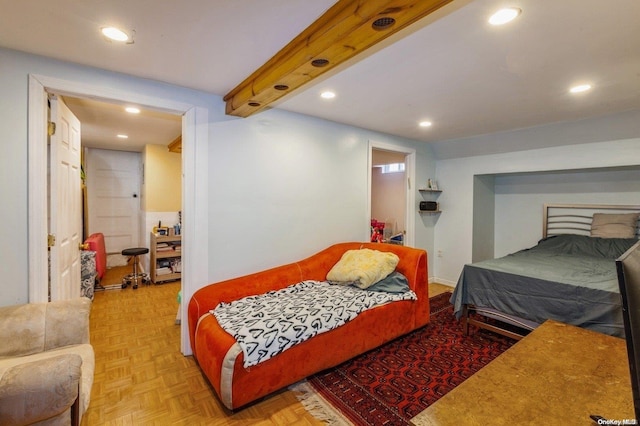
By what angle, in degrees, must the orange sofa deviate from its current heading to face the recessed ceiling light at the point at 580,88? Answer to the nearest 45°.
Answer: approximately 45° to its left

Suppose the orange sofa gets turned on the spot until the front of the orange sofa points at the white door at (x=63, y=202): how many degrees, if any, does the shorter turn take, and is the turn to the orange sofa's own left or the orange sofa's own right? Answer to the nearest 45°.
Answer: approximately 135° to the orange sofa's own right

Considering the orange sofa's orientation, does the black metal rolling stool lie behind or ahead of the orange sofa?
behind

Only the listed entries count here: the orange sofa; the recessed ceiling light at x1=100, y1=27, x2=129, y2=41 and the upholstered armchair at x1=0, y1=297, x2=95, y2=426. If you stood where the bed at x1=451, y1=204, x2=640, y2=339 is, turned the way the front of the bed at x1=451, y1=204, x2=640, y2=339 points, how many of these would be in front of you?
3

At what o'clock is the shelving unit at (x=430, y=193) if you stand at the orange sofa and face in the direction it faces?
The shelving unit is roughly at 9 o'clock from the orange sofa.

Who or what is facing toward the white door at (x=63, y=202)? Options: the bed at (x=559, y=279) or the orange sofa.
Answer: the bed
